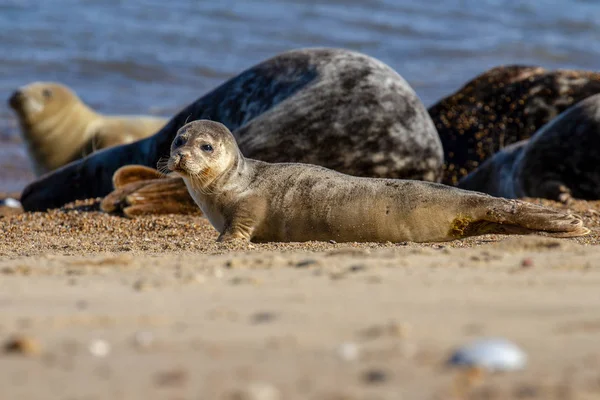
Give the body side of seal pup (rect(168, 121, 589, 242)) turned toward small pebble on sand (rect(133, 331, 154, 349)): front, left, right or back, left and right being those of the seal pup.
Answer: left

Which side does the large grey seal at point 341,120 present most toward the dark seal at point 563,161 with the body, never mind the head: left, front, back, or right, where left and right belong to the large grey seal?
back

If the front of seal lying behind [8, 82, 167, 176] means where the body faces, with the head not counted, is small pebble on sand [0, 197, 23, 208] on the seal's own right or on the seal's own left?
on the seal's own left

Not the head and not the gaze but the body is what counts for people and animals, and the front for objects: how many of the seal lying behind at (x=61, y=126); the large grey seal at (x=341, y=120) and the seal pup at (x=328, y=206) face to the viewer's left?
3

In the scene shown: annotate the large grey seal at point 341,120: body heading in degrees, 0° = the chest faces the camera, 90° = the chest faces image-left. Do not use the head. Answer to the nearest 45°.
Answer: approximately 90°

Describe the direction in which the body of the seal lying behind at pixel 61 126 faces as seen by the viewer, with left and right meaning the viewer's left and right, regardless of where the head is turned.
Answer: facing to the left of the viewer

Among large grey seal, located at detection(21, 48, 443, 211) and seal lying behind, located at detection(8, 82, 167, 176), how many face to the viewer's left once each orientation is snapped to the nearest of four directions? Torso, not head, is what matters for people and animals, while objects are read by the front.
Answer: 2

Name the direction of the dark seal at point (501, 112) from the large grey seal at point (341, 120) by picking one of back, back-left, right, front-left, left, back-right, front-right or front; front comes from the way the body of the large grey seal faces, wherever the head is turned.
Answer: back-right

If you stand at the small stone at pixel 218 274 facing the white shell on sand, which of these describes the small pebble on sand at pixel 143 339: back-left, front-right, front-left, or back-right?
front-right

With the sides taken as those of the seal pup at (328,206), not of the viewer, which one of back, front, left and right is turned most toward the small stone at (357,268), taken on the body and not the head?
left

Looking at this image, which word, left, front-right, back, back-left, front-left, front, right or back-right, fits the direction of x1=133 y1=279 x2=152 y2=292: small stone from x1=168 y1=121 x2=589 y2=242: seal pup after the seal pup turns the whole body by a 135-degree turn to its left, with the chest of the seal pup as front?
front-right

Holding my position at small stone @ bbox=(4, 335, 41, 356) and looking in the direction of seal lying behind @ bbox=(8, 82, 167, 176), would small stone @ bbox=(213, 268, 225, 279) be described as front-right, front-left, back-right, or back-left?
front-right

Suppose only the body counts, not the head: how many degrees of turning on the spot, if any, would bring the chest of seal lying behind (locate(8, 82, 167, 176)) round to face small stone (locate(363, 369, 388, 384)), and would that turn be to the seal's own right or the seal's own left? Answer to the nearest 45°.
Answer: approximately 90° to the seal's own left

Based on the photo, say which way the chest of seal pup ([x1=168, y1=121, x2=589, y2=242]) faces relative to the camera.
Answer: to the viewer's left

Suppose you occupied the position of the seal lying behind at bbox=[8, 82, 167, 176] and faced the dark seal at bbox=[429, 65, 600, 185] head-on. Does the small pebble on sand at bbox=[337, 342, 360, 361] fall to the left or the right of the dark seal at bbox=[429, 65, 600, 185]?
right

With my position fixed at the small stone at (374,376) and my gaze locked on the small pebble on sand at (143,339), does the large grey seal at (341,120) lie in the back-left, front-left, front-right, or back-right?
front-right
